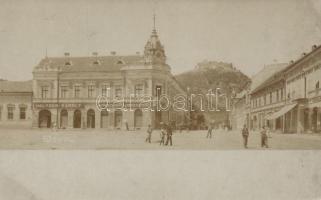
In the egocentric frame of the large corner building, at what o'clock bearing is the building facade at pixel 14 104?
The building facade is roughly at 3 o'clock from the large corner building.

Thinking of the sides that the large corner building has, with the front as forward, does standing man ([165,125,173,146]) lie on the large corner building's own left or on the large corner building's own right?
on the large corner building's own left

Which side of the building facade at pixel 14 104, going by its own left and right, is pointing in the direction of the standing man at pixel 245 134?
left

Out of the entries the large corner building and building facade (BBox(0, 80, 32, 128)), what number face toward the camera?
2

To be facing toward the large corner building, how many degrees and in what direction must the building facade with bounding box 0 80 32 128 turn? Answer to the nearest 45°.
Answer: approximately 90° to its left

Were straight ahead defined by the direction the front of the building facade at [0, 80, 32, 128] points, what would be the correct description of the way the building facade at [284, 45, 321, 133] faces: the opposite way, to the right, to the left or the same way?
to the right

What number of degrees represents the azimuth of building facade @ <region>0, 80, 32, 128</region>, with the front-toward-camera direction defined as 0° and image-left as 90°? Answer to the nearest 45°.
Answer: approximately 0°
